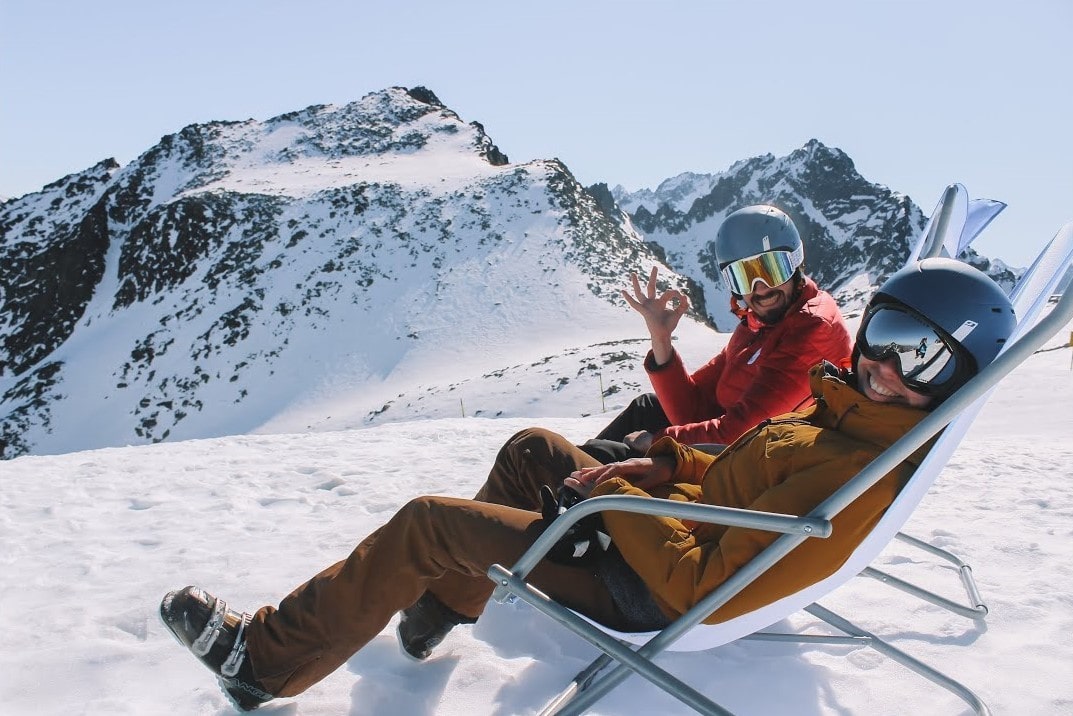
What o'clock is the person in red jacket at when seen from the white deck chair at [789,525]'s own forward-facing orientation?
The person in red jacket is roughly at 3 o'clock from the white deck chair.

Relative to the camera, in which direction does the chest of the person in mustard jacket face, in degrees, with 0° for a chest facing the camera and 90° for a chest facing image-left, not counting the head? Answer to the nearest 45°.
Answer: approximately 90°

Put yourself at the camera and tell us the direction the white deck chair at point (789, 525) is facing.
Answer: facing to the left of the viewer
